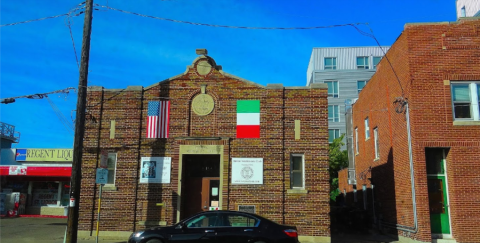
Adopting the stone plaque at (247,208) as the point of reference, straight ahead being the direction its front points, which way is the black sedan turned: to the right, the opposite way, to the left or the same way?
to the right

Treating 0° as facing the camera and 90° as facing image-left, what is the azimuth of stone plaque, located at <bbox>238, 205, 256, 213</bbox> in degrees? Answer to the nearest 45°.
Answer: approximately 0°

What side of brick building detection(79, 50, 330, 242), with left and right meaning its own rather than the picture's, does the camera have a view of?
front

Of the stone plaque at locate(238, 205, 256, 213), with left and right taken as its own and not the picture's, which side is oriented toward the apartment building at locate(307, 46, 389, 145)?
back

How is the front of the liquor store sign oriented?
toward the camera

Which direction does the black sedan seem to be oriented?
to the viewer's left

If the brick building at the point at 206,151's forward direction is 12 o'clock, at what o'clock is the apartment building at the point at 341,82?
The apartment building is roughly at 7 o'clock from the brick building.

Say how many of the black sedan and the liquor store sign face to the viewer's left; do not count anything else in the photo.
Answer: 1

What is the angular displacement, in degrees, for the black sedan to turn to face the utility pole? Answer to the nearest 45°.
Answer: approximately 45° to its right

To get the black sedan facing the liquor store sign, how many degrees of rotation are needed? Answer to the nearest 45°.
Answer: approximately 45° to its right
